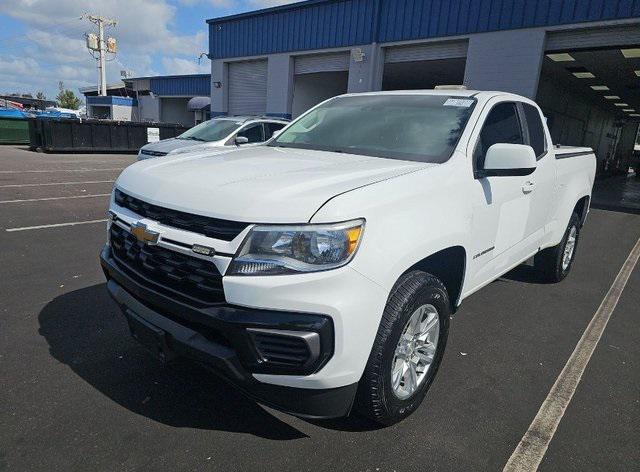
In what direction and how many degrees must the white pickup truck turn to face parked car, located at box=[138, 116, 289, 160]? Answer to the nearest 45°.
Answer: approximately 135° to its right

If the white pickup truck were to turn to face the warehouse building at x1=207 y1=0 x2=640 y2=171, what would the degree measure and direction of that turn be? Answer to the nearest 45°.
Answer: approximately 135° to its right

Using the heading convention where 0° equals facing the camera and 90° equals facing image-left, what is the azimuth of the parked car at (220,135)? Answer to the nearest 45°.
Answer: approximately 45°

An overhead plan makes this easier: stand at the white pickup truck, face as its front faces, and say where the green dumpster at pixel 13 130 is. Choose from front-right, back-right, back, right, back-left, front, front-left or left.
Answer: right

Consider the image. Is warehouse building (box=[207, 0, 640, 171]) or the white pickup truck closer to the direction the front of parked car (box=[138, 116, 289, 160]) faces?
the white pickup truck

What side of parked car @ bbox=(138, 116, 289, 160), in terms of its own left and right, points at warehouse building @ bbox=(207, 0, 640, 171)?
back

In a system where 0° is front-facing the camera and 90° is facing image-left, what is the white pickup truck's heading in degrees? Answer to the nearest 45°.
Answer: approximately 45°

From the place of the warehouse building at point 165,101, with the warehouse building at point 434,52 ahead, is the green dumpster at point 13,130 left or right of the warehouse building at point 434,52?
right

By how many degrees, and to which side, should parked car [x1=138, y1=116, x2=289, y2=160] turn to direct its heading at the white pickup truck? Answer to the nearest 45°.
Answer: approximately 45° to its left
